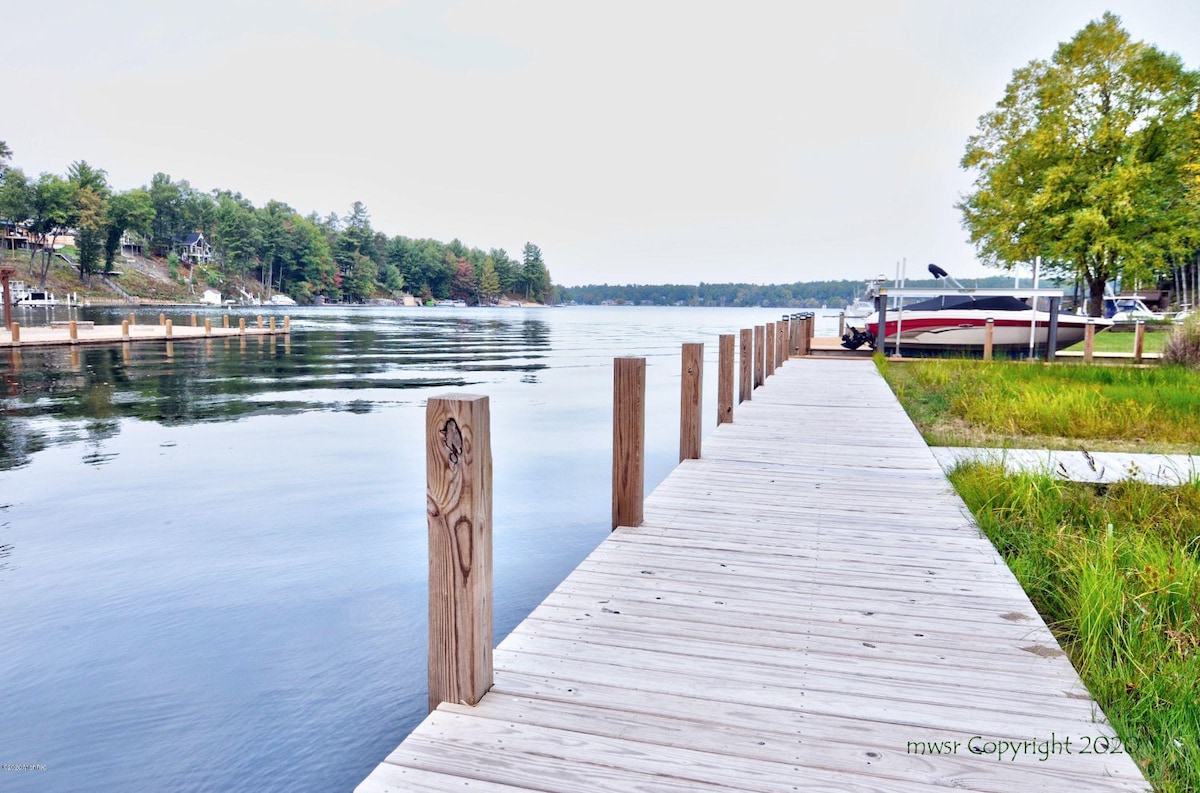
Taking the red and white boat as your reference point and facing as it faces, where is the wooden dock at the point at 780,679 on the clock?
The wooden dock is roughly at 3 o'clock from the red and white boat.

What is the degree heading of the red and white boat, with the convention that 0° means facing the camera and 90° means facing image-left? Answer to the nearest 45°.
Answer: approximately 270°

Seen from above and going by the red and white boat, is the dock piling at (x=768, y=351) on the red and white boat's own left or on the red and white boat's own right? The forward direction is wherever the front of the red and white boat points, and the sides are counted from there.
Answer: on the red and white boat's own right

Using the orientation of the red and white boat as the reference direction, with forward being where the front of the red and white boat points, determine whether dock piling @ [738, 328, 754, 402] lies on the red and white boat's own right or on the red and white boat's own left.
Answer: on the red and white boat's own right

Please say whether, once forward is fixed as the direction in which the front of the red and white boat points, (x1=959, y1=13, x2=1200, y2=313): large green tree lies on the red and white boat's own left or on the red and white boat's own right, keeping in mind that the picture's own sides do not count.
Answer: on the red and white boat's own left

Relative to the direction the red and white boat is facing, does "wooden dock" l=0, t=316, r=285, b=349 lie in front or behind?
behind

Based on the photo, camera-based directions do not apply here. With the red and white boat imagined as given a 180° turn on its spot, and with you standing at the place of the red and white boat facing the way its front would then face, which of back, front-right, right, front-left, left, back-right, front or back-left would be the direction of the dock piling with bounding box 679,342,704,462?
left

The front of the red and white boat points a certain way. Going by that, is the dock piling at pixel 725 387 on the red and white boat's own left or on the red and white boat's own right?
on the red and white boat's own right
